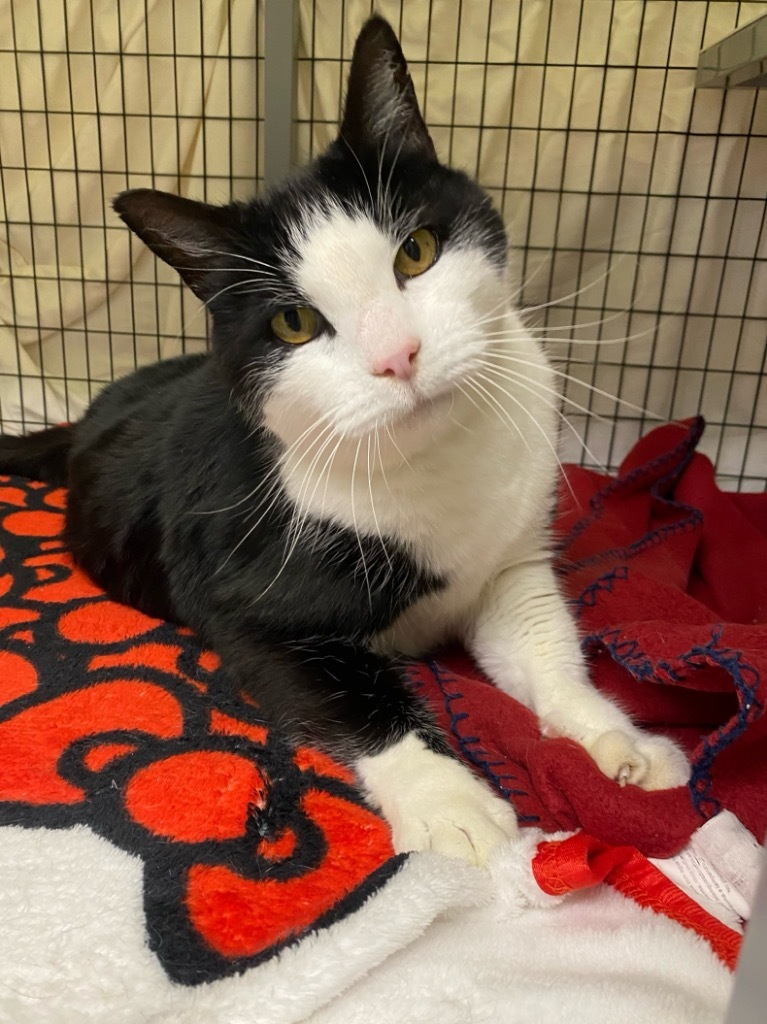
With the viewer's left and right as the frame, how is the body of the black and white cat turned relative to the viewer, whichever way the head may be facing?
facing the viewer and to the right of the viewer
